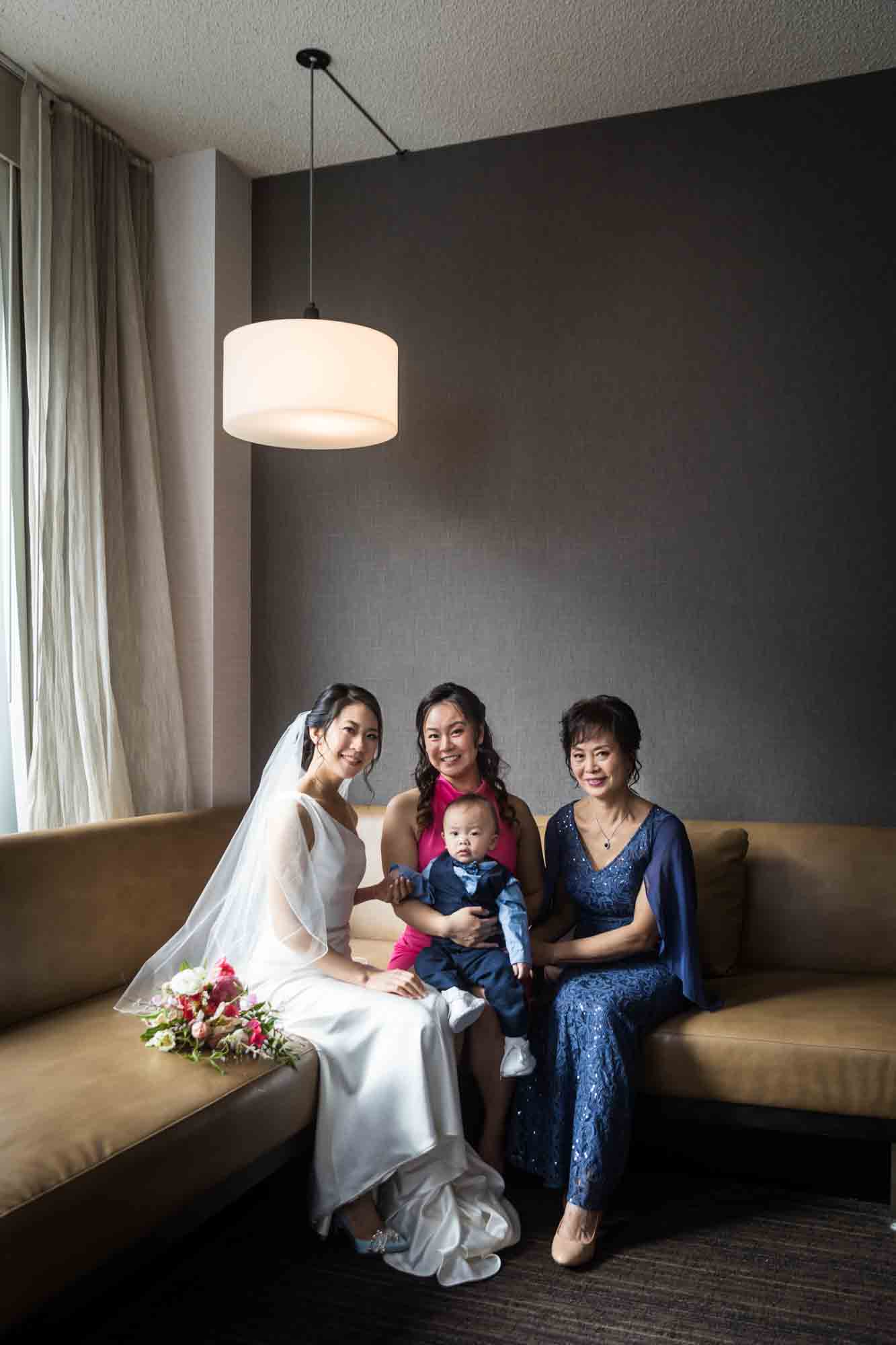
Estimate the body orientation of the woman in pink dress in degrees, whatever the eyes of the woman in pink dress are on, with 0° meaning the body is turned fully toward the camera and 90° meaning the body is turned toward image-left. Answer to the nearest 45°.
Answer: approximately 0°

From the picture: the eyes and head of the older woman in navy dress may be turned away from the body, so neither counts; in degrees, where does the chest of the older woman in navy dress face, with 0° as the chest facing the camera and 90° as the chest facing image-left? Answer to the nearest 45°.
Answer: approximately 45°
